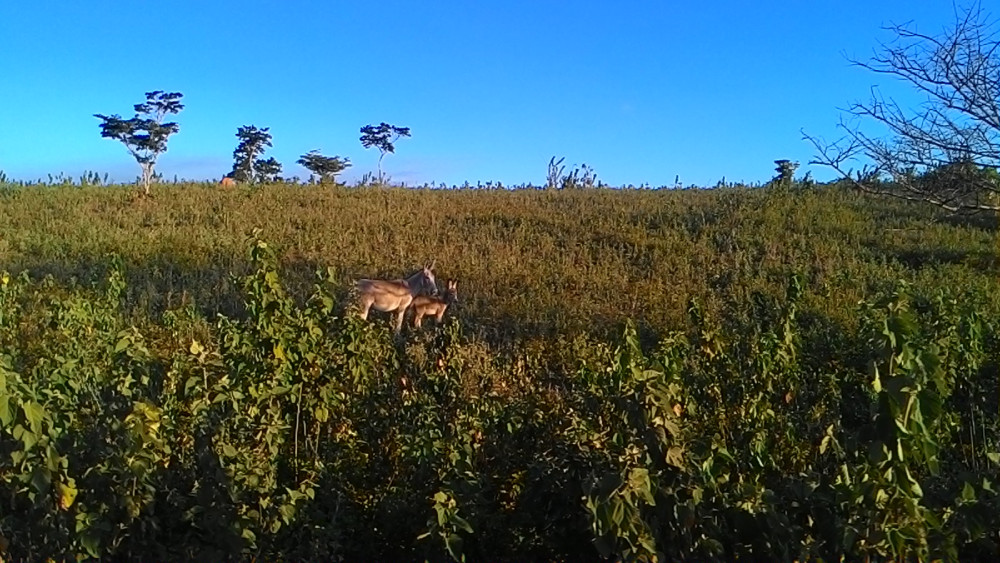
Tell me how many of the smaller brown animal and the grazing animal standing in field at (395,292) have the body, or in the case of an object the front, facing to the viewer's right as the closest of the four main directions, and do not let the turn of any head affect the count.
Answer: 2

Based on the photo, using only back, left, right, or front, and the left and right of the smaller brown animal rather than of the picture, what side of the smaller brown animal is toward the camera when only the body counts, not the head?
right

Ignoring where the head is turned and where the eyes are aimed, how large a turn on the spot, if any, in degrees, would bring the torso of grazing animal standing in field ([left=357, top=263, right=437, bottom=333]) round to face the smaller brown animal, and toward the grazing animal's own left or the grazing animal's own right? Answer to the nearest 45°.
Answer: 0° — it already faces it

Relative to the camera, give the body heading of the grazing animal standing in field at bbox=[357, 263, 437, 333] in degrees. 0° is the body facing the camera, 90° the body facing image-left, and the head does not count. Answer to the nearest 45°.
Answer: approximately 270°

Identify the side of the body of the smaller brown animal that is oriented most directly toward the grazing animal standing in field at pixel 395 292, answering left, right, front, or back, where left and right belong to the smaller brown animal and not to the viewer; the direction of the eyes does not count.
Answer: back
